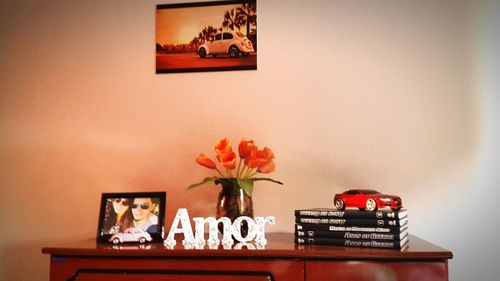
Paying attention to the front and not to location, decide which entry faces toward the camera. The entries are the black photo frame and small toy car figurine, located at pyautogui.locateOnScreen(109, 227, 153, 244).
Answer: the black photo frame

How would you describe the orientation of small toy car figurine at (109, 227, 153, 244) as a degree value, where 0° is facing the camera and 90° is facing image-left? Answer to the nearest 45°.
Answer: approximately 90°

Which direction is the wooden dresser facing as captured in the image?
toward the camera

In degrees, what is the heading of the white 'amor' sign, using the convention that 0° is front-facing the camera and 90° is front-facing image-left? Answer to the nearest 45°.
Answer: approximately 0°

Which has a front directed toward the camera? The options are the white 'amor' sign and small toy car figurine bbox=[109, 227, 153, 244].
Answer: the white 'amor' sign

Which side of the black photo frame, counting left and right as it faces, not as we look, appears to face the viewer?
front

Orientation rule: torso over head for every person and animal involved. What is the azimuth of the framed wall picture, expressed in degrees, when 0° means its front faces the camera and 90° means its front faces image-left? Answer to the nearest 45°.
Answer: approximately 0°

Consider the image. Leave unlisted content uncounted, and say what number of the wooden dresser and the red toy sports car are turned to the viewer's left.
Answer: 0

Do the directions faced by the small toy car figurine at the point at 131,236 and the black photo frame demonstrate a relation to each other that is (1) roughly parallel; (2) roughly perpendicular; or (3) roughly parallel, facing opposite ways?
roughly perpendicular

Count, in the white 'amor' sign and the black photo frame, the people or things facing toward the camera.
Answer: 2

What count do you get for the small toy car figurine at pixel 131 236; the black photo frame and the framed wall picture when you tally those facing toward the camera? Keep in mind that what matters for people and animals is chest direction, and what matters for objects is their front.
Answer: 2

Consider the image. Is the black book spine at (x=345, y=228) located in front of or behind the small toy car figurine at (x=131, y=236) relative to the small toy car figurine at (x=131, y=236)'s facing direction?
behind

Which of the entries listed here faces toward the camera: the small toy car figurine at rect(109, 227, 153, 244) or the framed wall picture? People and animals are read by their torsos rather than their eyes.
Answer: the framed wall picture

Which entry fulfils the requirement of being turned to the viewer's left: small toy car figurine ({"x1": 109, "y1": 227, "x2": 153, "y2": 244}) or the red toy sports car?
the small toy car figurine
